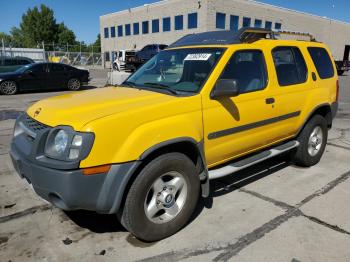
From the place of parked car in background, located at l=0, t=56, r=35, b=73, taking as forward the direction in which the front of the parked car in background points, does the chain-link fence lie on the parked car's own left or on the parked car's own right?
on the parked car's own left

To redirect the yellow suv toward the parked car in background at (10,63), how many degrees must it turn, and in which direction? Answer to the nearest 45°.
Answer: approximately 90° to its right

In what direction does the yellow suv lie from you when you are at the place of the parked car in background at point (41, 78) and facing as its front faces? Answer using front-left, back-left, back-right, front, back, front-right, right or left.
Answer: left

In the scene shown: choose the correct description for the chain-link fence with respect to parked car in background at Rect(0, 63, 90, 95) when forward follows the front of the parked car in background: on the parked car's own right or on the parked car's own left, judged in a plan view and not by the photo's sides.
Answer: on the parked car's own right

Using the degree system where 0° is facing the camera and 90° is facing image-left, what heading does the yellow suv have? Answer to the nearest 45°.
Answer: approximately 45°

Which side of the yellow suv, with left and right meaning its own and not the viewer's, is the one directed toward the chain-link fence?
right

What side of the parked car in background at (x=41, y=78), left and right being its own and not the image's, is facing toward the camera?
left

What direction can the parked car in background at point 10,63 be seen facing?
to the viewer's right

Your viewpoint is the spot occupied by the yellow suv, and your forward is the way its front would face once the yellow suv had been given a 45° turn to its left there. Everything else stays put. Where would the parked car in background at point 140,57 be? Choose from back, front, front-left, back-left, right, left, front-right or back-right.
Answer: back
